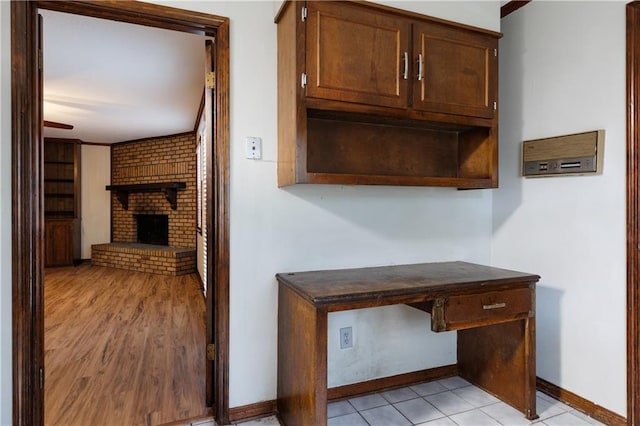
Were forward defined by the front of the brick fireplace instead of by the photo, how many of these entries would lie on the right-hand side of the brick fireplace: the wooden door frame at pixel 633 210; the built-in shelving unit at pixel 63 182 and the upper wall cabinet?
1

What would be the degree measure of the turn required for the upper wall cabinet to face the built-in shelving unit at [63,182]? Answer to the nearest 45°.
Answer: approximately 180°

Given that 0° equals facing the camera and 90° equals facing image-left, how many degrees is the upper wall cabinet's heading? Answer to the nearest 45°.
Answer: approximately 315°

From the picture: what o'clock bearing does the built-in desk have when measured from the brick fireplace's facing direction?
The built-in desk is roughly at 10 o'clock from the brick fireplace.

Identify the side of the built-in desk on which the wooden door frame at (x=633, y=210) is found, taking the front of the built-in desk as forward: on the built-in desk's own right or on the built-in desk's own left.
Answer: on the built-in desk's own left

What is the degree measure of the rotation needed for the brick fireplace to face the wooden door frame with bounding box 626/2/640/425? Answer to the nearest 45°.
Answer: approximately 45° to its left

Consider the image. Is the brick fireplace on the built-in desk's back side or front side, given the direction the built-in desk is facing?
on the back side

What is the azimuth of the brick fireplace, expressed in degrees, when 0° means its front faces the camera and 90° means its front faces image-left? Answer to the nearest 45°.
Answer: approximately 45°

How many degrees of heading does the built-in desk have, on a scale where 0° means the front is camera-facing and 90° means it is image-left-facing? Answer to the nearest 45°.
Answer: approximately 315°

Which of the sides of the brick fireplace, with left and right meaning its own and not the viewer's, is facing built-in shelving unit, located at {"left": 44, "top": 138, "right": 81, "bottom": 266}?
right

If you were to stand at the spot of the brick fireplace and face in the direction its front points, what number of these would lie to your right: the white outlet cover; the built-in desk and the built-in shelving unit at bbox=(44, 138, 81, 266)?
1

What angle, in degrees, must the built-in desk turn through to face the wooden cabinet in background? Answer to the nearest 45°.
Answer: approximately 180°

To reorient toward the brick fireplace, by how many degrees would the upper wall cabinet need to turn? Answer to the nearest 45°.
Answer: approximately 180°
